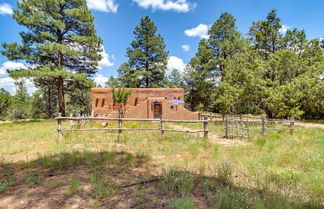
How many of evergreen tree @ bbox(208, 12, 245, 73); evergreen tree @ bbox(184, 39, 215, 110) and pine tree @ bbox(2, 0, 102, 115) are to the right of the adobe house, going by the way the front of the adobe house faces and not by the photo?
1

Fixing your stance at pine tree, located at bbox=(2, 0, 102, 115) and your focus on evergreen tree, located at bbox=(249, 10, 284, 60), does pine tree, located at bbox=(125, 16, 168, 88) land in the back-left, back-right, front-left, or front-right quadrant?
front-left

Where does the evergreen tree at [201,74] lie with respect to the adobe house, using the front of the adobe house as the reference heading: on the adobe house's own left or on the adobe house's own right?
on the adobe house's own left

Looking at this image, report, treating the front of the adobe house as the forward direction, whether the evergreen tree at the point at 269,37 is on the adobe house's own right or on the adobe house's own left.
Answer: on the adobe house's own left

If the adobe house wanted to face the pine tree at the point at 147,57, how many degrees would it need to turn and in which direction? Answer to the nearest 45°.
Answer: approximately 180°

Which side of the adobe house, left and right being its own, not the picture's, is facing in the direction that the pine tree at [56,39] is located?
right

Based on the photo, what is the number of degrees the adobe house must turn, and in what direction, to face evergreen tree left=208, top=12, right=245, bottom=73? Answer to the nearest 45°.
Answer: approximately 90° to its left

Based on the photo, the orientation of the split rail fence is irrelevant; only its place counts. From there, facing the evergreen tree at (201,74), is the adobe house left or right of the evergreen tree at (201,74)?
left

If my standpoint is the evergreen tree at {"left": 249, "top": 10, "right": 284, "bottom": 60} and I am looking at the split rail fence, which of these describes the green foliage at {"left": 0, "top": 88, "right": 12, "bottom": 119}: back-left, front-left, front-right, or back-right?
front-right

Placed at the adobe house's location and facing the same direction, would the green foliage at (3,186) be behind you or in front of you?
in front

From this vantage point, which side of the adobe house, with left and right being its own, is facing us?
front
